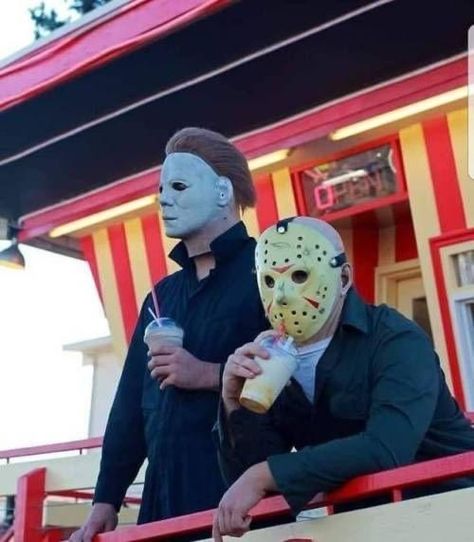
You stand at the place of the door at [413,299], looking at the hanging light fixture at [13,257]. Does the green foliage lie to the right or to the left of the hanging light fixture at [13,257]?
right

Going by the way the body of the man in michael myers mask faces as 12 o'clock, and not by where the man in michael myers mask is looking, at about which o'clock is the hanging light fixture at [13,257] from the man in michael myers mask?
The hanging light fixture is roughly at 4 o'clock from the man in michael myers mask.

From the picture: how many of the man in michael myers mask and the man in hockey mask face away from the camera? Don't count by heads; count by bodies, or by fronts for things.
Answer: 0

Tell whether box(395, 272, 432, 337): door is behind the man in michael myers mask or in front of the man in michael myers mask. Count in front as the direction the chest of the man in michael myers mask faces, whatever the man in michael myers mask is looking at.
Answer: behind

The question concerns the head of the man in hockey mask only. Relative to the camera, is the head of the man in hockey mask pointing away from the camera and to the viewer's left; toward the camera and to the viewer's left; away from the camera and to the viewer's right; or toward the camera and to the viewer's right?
toward the camera and to the viewer's left

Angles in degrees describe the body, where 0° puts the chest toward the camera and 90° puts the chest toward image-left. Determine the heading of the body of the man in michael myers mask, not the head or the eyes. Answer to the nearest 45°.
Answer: approximately 45°

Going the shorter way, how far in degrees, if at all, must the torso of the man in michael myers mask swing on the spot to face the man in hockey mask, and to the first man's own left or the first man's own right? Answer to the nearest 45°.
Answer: approximately 90° to the first man's own left

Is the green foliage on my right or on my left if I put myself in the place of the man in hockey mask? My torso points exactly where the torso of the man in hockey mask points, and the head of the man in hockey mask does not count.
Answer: on my right

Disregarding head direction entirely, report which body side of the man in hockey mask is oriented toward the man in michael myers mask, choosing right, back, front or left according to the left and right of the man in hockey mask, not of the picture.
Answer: right

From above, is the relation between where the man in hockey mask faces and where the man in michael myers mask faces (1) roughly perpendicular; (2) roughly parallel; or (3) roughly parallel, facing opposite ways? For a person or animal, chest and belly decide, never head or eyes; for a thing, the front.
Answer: roughly parallel

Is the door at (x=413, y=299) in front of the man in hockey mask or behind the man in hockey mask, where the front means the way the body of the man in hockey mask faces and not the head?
behind

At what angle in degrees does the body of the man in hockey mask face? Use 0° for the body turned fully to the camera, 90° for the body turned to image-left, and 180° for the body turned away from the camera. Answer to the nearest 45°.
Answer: approximately 45°

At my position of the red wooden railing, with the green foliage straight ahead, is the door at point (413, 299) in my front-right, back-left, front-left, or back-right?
front-right
